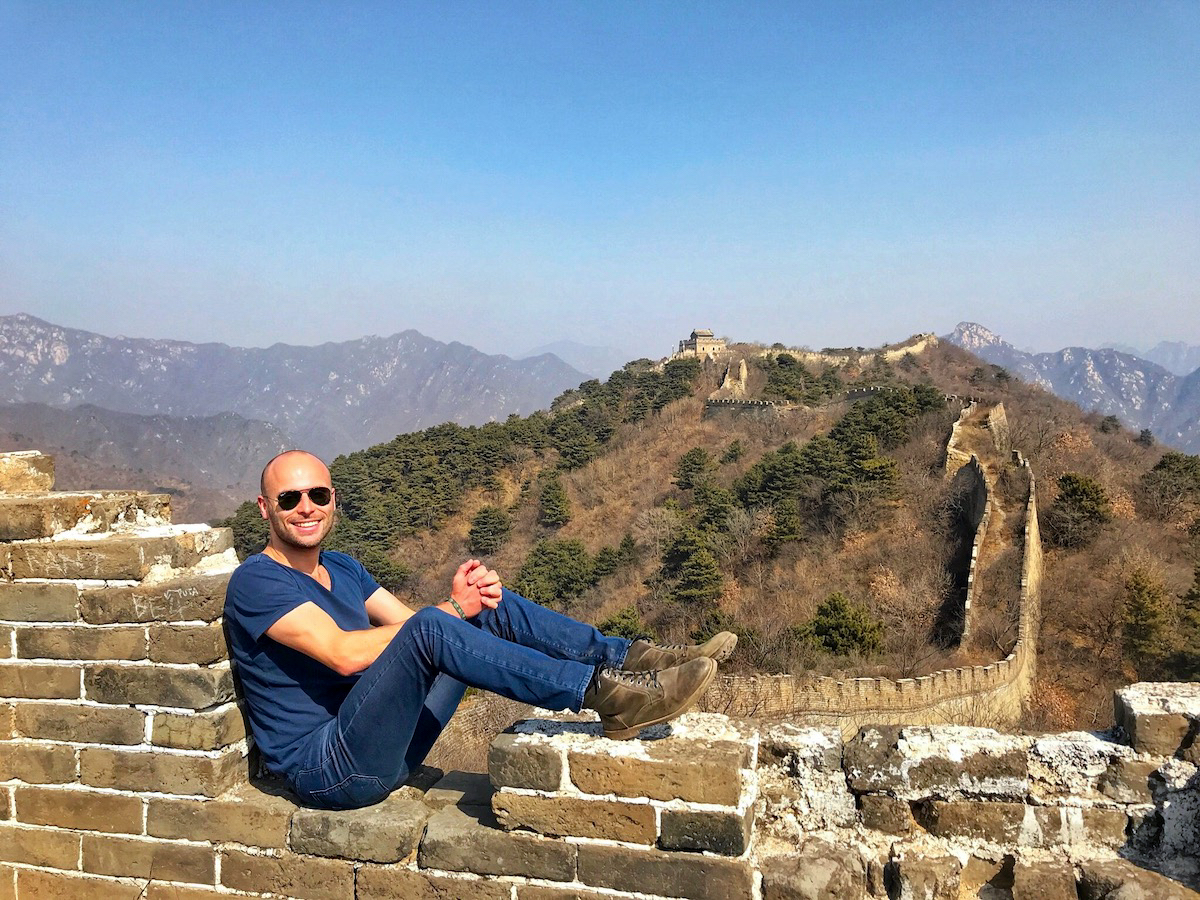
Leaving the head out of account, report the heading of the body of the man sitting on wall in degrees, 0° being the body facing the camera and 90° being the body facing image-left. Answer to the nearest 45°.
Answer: approximately 270°

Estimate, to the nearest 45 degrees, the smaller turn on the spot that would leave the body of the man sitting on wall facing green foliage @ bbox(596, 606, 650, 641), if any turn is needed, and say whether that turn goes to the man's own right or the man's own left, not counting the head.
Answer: approximately 90° to the man's own left

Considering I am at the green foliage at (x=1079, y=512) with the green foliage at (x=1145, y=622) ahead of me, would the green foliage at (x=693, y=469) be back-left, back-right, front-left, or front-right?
back-right

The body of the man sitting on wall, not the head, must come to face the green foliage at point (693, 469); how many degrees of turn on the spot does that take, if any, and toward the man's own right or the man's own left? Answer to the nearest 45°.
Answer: approximately 90° to the man's own left

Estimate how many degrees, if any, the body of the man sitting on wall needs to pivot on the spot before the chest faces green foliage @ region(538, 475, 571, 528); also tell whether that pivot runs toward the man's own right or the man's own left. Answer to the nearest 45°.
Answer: approximately 90° to the man's own left

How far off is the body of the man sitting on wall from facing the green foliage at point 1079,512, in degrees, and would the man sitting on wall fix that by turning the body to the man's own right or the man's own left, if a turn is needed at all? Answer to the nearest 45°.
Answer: approximately 45° to the man's own left

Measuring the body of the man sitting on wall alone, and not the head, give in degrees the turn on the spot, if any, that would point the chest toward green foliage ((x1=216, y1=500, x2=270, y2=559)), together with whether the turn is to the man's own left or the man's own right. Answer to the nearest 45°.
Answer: approximately 90° to the man's own left

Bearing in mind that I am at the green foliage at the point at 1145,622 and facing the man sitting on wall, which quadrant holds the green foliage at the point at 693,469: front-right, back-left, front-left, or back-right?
back-right

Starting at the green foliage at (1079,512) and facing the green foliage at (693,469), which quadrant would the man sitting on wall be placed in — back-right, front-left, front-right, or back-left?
back-left
